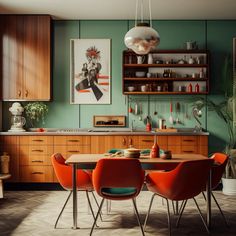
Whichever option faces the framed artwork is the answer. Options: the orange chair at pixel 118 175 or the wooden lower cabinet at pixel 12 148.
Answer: the orange chair

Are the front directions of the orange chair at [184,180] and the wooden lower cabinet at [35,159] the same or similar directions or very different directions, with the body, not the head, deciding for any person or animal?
very different directions

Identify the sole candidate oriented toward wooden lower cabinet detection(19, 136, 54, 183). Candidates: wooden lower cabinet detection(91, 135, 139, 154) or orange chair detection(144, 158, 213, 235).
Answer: the orange chair

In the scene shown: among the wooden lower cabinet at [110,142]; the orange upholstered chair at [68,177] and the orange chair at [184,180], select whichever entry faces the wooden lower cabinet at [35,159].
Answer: the orange chair

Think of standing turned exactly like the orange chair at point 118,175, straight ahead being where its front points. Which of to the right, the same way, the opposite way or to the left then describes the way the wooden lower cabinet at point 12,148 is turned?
the opposite way

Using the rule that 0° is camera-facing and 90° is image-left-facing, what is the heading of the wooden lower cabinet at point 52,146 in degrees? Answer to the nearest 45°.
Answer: approximately 0°

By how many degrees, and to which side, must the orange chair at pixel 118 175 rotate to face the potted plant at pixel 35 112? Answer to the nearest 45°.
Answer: approximately 45° to its left
